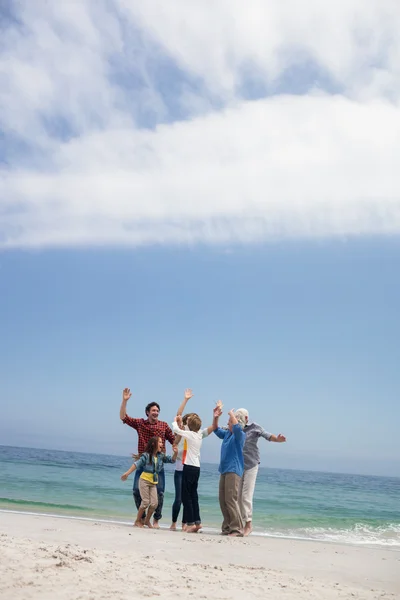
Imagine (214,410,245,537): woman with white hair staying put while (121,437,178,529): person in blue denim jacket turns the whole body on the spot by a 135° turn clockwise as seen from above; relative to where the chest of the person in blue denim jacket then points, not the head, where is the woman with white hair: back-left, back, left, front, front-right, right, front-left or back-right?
back

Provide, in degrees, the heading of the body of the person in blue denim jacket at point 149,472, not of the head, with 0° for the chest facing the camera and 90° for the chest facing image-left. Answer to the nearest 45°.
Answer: approximately 315°

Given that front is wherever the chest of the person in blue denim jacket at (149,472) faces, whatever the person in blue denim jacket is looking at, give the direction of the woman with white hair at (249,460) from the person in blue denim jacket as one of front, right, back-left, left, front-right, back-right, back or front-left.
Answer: front-left
